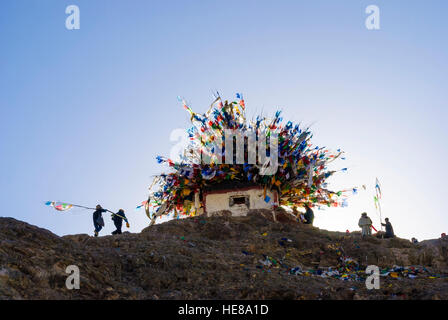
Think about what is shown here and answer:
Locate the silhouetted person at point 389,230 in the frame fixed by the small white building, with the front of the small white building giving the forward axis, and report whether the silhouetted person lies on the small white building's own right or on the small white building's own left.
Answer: on the small white building's own left

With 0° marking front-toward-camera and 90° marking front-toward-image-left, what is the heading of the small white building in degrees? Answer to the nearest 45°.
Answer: approximately 0°

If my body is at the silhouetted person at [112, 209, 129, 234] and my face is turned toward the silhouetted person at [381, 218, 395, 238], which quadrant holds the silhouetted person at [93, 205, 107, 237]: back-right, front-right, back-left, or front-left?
back-right

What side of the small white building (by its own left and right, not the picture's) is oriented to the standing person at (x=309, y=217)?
left
